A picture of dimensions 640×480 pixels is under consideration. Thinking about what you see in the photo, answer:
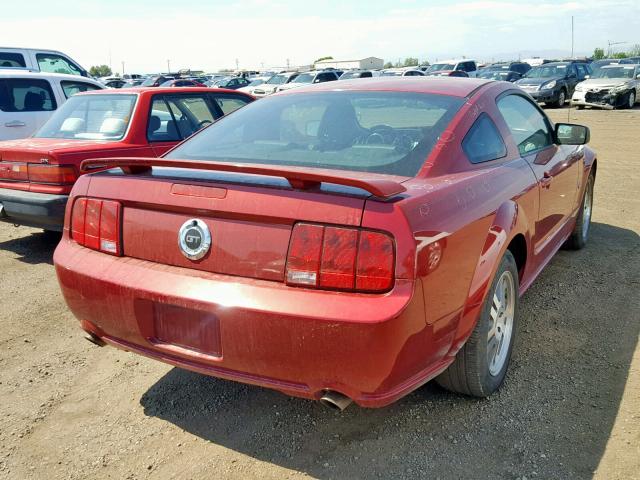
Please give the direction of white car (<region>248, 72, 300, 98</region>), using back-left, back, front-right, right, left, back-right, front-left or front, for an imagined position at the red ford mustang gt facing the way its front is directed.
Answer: front-left

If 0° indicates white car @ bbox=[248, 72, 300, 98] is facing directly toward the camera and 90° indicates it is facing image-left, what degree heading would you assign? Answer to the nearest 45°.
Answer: approximately 45°

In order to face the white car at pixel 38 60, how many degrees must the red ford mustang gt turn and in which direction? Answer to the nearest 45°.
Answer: approximately 90° to its left

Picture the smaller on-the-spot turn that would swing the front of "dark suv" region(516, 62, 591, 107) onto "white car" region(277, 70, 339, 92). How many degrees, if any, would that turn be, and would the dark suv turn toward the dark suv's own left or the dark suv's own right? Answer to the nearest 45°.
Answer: approximately 45° to the dark suv's own right

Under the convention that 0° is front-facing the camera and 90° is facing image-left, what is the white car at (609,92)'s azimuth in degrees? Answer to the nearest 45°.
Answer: approximately 45°

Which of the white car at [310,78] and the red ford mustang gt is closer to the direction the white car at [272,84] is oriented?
the red ford mustang gt

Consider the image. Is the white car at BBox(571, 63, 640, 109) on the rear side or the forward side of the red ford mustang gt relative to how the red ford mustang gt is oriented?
on the forward side

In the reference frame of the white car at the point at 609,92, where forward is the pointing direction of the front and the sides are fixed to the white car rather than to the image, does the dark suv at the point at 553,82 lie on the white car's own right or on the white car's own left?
on the white car's own right

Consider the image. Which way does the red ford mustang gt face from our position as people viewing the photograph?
facing away from the viewer and to the right of the viewer

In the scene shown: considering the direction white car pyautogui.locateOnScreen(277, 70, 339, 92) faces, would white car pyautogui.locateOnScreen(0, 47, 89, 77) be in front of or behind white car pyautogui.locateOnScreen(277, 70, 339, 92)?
in front
